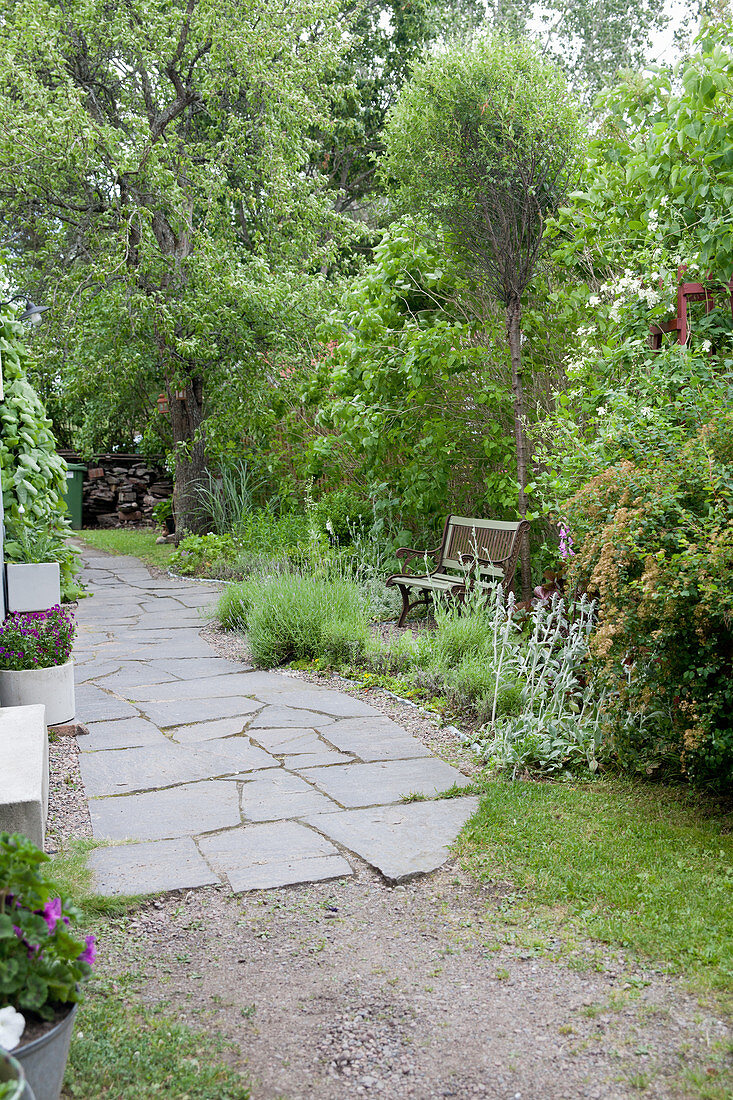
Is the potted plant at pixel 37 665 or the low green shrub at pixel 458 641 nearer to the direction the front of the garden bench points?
the potted plant

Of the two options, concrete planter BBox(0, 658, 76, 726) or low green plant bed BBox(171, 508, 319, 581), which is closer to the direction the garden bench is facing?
the concrete planter

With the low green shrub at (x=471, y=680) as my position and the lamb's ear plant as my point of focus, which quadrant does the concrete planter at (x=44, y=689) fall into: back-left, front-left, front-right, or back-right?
back-right

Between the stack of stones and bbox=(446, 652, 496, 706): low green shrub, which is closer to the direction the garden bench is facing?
the low green shrub

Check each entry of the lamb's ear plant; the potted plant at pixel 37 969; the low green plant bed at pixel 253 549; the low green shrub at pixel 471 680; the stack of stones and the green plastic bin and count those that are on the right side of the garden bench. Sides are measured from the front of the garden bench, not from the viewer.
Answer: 3

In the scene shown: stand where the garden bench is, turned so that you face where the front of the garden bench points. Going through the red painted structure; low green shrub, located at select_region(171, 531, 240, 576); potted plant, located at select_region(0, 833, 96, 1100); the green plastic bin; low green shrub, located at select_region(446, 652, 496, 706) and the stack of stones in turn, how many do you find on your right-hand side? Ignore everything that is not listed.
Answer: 3

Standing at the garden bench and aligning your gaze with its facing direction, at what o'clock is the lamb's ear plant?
The lamb's ear plant is roughly at 10 o'clock from the garden bench.

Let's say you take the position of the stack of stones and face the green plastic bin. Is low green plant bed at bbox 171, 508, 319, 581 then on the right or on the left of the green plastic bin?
left

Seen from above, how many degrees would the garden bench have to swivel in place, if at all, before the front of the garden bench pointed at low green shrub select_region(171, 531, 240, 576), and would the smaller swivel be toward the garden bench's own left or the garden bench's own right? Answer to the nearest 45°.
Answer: approximately 90° to the garden bench's own right

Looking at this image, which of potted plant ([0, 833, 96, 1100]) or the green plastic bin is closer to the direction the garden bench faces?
the potted plant

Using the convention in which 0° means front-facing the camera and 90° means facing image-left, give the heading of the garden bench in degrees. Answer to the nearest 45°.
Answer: approximately 45°

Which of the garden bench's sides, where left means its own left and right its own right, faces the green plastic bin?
right
